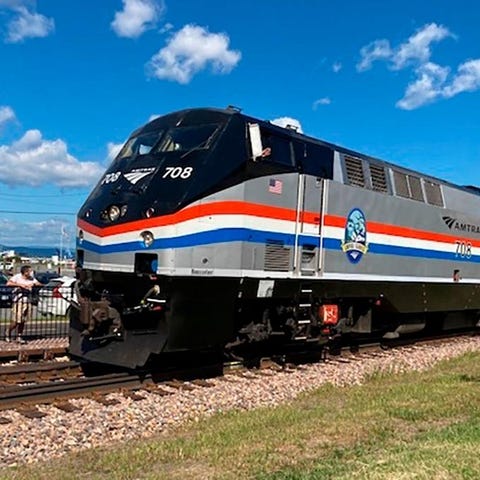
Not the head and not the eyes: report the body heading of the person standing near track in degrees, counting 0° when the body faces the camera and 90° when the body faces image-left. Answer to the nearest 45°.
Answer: approximately 315°

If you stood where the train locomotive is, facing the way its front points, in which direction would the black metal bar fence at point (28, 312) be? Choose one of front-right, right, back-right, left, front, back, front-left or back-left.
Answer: right

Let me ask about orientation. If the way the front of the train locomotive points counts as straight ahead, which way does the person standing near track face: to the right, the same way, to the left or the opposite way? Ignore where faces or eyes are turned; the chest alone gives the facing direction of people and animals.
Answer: to the left

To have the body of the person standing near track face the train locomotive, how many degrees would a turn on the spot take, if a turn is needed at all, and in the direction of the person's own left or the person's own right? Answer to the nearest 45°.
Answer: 0° — they already face it
